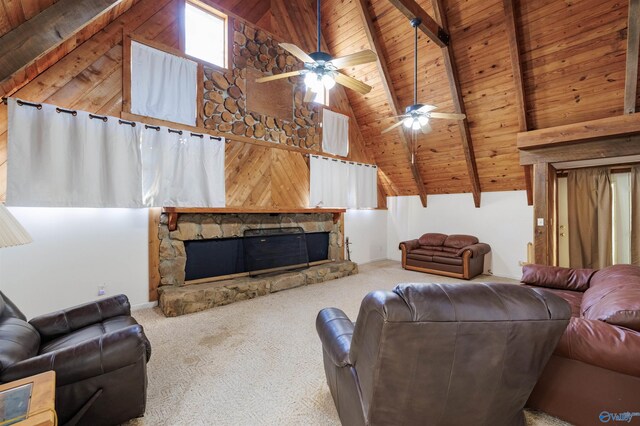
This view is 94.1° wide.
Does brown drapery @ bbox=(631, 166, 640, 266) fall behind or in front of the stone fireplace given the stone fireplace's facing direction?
in front

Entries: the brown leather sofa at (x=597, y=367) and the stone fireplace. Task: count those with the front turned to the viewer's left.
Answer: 1

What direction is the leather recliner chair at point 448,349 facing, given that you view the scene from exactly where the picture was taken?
facing away from the viewer and to the left of the viewer

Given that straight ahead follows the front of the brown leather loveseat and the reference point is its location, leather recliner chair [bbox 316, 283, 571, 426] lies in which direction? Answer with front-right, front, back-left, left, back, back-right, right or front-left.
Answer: front-left

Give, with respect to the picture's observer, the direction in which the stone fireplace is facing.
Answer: facing the viewer and to the right of the viewer

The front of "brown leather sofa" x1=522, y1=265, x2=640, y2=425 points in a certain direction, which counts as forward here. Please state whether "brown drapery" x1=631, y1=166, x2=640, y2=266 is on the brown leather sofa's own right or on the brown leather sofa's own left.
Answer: on the brown leather sofa's own right

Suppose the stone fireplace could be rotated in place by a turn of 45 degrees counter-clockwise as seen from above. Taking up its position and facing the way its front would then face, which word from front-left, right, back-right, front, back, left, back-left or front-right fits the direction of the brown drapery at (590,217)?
front

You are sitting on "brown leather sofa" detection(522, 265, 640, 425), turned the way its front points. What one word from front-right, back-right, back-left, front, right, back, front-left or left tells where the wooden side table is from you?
front-left

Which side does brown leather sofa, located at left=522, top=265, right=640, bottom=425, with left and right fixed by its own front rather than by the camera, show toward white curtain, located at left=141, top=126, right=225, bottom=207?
front

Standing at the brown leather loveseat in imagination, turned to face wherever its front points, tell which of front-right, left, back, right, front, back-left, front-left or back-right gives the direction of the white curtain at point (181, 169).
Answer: front

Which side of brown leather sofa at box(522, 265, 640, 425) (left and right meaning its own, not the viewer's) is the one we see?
left

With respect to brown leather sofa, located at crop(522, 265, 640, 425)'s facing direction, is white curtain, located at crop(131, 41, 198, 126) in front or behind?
in front

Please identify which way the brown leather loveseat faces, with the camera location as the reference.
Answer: facing the viewer and to the left of the viewer
